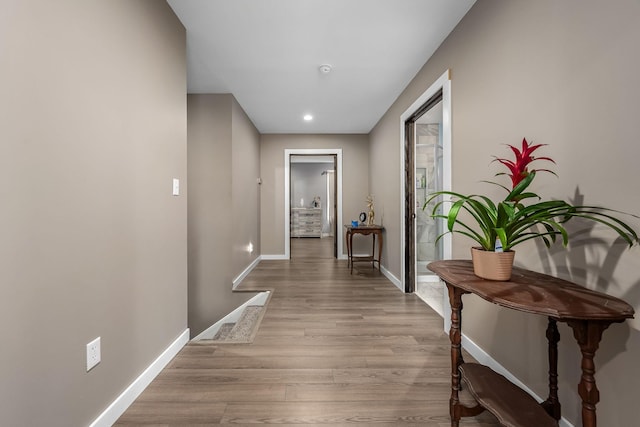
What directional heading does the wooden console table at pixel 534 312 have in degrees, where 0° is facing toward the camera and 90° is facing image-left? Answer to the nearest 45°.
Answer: approximately 45°

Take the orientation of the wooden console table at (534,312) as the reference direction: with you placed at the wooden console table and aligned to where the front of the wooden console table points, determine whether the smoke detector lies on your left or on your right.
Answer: on your right
